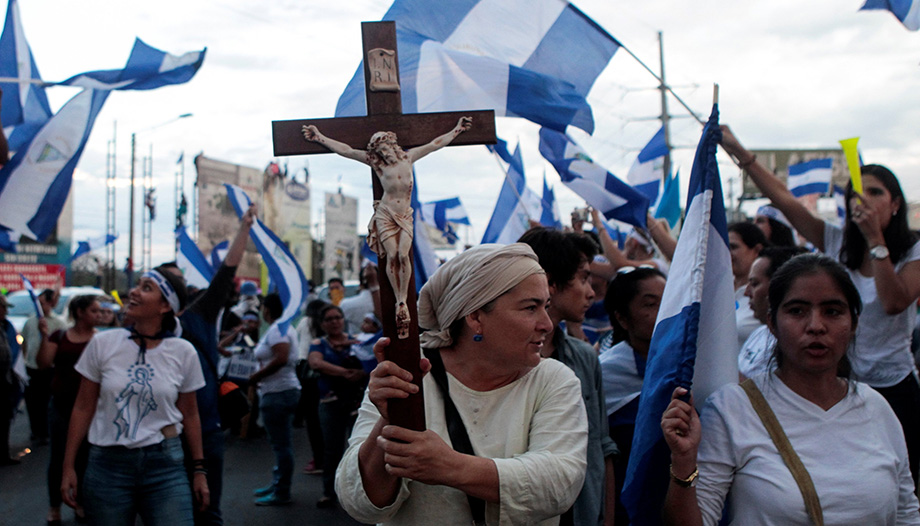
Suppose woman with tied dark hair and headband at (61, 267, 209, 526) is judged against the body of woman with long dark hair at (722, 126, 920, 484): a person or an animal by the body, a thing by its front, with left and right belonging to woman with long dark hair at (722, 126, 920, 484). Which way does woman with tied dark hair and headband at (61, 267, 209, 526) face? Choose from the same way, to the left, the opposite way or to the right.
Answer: to the left

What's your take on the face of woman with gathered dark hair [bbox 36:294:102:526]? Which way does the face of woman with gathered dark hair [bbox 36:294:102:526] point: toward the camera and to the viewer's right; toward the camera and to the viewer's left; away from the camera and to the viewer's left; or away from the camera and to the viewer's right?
toward the camera and to the viewer's right

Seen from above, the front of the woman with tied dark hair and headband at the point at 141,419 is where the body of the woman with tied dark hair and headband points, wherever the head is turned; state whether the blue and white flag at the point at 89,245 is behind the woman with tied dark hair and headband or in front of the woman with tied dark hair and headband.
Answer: behind

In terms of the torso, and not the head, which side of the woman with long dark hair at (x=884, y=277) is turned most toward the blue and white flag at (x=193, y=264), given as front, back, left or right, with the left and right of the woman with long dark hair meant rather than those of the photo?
right

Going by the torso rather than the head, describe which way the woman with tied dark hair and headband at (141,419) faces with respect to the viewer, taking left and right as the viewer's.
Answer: facing the viewer

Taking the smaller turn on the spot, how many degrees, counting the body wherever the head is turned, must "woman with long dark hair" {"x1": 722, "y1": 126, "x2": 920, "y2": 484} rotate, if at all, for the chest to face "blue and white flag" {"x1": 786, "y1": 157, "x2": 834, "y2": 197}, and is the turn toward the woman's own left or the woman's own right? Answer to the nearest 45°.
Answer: approximately 135° to the woman's own right

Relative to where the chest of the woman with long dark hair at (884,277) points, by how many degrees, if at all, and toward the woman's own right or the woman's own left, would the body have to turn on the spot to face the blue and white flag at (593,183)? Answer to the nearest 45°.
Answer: approximately 90° to the woman's own right

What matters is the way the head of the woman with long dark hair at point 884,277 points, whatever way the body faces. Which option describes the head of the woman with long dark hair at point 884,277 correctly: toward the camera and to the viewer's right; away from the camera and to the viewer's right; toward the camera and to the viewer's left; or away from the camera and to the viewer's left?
toward the camera and to the viewer's left

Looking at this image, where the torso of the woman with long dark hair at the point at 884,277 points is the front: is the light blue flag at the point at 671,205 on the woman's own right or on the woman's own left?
on the woman's own right

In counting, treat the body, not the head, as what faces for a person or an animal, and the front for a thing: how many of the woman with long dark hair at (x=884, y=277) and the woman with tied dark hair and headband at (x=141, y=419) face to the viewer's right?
0

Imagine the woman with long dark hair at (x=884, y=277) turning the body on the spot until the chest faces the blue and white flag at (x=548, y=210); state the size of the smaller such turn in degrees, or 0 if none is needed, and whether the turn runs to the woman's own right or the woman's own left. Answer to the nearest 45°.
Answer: approximately 90° to the woman's own right
